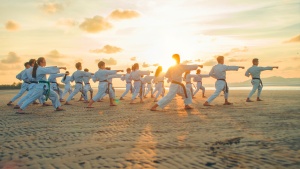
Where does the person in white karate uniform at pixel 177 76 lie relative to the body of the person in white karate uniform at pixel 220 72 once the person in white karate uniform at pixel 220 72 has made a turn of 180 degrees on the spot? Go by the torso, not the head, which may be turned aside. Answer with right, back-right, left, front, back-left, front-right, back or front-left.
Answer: front-left

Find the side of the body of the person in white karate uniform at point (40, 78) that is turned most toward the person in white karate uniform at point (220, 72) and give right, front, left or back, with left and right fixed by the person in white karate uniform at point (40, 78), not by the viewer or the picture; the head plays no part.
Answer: front

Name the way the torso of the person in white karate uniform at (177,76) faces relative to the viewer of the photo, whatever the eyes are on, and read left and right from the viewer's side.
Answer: facing to the right of the viewer

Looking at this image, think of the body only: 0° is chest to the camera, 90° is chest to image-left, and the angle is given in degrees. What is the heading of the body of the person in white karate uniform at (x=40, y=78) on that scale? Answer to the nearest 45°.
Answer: approximately 270°

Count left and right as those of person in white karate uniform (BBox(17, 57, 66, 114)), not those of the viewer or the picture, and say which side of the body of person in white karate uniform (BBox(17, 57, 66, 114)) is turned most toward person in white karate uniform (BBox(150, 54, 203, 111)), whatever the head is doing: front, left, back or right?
front

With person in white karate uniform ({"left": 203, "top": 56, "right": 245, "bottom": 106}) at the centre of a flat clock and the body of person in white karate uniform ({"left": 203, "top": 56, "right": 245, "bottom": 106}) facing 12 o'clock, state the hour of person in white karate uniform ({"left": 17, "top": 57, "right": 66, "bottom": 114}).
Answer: person in white karate uniform ({"left": 17, "top": 57, "right": 66, "bottom": 114}) is roughly at 5 o'clock from person in white karate uniform ({"left": 203, "top": 56, "right": 245, "bottom": 106}).

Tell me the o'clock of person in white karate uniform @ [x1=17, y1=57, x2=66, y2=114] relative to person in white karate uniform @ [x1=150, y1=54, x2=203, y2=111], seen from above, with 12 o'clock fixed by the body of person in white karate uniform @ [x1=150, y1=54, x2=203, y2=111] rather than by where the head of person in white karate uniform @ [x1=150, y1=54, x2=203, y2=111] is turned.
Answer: person in white karate uniform @ [x1=17, y1=57, x2=66, y2=114] is roughly at 6 o'clock from person in white karate uniform @ [x1=150, y1=54, x2=203, y2=111].

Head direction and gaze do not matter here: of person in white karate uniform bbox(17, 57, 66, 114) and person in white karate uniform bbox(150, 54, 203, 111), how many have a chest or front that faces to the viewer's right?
2

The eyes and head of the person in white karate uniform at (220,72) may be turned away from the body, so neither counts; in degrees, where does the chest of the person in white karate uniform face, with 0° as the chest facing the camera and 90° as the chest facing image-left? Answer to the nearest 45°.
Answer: approximately 270°
